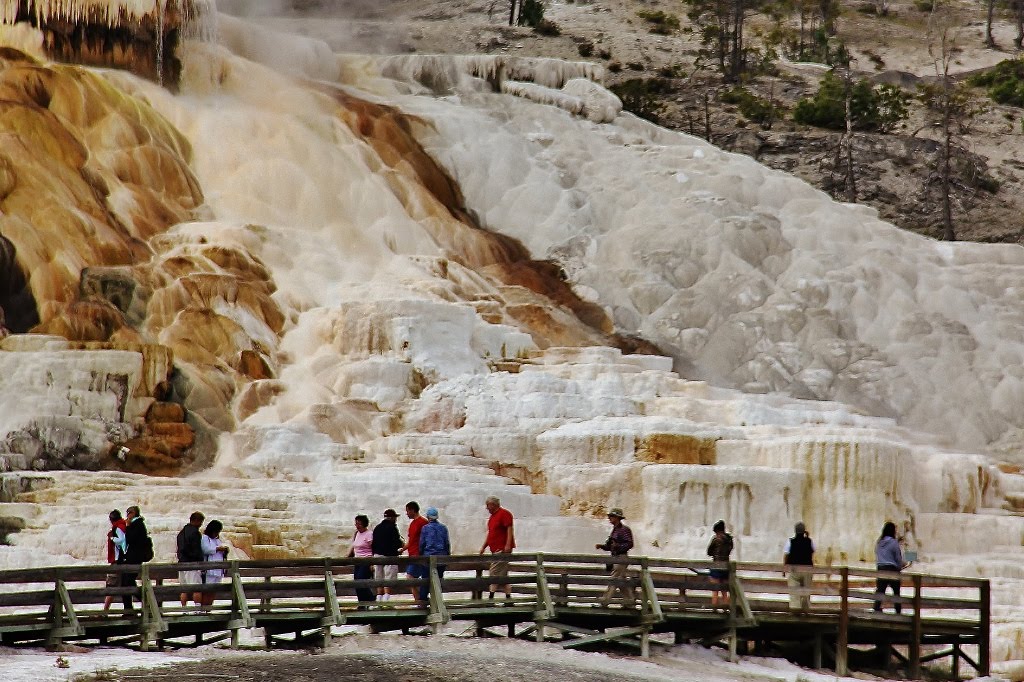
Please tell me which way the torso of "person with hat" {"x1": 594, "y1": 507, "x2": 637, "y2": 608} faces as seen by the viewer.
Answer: to the viewer's left

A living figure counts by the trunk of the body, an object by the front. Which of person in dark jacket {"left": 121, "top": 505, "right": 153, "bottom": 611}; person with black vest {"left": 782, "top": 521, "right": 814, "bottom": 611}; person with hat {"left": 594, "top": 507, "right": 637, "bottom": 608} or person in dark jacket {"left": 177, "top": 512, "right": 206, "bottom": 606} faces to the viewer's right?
person in dark jacket {"left": 177, "top": 512, "right": 206, "bottom": 606}

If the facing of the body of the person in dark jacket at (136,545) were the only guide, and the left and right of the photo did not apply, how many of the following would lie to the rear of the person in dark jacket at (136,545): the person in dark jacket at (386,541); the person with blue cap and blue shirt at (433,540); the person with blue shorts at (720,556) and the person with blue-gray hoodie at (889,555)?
4

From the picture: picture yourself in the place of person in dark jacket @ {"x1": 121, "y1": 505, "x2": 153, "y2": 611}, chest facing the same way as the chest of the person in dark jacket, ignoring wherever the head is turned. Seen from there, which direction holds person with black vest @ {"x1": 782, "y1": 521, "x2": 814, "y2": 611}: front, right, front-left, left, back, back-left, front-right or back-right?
back

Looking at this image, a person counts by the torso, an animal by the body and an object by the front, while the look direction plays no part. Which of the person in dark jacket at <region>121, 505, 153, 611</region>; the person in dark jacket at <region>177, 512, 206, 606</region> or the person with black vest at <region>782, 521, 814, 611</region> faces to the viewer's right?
the person in dark jacket at <region>177, 512, 206, 606</region>

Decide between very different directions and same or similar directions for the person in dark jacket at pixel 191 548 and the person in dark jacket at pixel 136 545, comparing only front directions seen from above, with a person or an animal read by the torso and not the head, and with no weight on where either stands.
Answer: very different directions

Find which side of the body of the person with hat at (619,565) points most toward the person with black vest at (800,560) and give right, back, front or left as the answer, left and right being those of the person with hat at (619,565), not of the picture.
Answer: back

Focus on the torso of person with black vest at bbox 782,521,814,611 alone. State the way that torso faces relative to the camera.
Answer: away from the camera

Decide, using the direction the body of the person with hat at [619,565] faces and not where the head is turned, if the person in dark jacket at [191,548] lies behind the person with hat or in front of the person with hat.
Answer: in front

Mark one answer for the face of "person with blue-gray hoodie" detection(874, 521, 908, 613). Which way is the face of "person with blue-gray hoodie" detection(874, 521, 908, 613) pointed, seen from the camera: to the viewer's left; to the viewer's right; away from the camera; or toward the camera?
away from the camera

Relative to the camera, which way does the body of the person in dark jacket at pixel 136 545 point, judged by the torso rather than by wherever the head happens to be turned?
to the viewer's left

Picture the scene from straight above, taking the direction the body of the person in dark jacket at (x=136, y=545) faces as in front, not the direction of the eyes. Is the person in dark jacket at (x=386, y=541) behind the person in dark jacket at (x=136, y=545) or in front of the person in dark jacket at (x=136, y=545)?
behind

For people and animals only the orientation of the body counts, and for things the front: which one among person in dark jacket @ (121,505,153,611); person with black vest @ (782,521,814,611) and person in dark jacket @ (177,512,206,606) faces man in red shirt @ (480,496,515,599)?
person in dark jacket @ (177,512,206,606)
